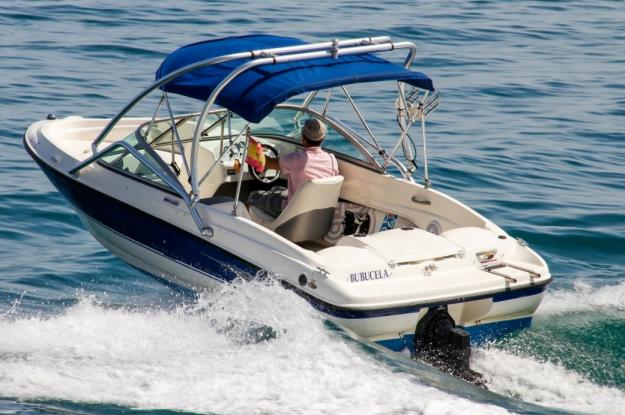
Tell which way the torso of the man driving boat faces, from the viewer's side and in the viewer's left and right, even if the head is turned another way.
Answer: facing away from the viewer and to the left of the viewer

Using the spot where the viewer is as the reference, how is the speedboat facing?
facing away from the viewer and to the left of the viewer
